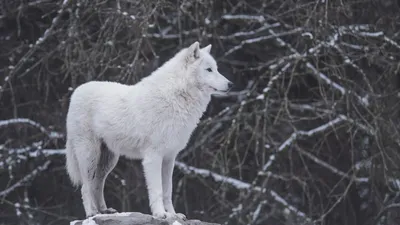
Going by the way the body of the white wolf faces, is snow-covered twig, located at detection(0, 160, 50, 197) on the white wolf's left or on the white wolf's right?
on the white wolf's left

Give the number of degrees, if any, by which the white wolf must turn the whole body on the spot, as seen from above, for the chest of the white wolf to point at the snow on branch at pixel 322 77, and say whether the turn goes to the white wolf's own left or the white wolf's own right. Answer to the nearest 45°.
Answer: approximately 45° to the white wolf's own left

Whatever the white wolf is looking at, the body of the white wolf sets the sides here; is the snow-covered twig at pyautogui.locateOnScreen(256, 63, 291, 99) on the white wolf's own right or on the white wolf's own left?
on the white wolf's own left

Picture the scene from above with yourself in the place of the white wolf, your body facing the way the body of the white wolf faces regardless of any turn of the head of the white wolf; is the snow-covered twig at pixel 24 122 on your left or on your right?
on your left

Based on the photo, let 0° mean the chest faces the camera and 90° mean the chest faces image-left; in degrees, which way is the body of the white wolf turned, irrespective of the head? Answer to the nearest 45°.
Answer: approximately 270°

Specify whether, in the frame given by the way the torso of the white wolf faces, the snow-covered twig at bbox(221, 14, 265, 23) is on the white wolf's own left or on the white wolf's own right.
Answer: on the white wolf's own left

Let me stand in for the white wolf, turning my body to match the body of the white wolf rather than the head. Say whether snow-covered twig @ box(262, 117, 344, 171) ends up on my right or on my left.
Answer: on my left
